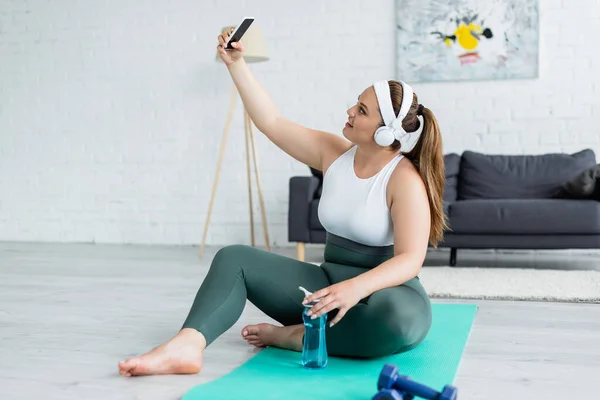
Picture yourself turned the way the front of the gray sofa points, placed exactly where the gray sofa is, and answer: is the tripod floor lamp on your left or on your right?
on your right

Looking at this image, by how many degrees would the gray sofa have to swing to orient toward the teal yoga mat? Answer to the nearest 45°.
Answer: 0° — it already faces it

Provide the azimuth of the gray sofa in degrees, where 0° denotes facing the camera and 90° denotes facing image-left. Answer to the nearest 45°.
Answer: approximately 0°

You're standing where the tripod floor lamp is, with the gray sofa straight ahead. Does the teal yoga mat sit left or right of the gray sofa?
right

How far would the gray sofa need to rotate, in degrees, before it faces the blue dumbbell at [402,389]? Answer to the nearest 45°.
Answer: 0° — it already faces it

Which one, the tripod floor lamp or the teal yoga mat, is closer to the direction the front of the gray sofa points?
the teal yoga mat

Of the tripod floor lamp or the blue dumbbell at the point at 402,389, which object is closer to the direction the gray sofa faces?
the blue dumbbell
